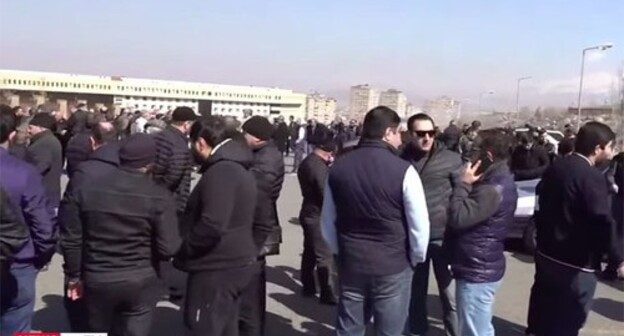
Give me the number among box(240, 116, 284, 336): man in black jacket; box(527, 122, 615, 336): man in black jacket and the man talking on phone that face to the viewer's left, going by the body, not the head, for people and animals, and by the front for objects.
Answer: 2

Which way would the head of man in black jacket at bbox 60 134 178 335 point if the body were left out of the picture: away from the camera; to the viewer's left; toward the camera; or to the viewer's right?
away from the camera

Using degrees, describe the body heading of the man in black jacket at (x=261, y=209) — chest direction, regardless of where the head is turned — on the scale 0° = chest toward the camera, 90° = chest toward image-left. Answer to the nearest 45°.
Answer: approximately 90°

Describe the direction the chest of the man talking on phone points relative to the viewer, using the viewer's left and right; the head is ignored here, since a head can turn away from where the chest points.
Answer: facing to the left of the viewer

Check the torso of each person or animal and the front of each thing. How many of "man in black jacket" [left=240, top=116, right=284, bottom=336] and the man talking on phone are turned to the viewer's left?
2

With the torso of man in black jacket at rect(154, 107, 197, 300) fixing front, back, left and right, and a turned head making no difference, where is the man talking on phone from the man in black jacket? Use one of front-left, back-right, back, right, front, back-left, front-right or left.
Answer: right

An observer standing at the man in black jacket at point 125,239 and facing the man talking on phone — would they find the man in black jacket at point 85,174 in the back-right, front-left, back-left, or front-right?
back-left

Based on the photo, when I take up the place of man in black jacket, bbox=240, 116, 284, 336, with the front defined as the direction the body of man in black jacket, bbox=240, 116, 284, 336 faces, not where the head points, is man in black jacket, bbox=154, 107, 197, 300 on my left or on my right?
on my right
